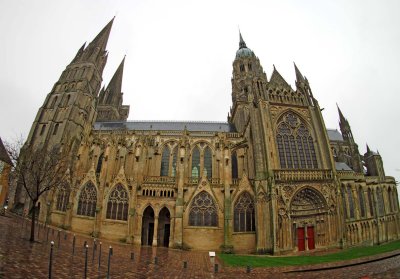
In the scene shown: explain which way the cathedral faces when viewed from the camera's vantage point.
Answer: facing to the left of the viewer
